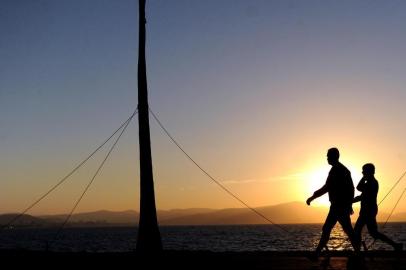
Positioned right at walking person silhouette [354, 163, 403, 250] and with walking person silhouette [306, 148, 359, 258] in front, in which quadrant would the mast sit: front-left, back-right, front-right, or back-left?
front-right

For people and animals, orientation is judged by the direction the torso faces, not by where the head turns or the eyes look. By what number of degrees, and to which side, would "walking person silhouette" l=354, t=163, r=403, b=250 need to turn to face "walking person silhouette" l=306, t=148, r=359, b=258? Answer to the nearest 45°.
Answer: approximately 45° to its left

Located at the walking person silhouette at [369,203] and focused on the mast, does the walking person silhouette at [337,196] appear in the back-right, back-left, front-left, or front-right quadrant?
front-left

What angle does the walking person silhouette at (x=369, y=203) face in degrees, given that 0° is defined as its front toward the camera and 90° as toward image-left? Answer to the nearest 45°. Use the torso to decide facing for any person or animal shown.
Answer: approximately 90°

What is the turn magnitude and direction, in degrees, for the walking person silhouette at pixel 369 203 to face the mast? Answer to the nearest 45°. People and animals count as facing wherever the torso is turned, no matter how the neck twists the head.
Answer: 0° — it already faces it
